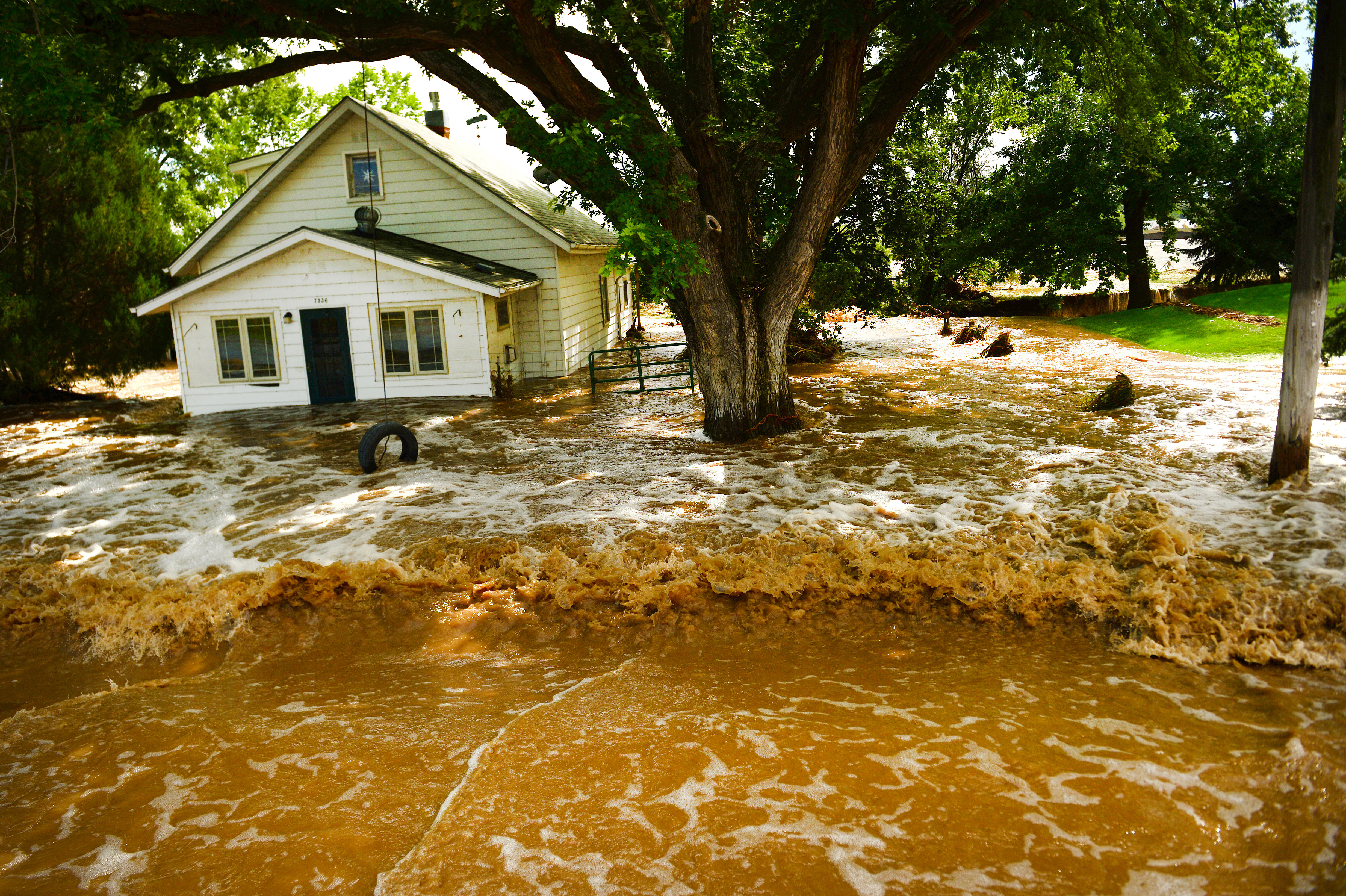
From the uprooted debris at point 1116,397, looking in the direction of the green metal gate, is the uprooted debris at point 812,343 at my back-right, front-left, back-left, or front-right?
front-right

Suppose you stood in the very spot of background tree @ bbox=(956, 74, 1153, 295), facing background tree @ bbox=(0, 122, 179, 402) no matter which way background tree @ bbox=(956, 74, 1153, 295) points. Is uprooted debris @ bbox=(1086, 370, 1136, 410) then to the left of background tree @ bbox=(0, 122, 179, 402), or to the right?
left

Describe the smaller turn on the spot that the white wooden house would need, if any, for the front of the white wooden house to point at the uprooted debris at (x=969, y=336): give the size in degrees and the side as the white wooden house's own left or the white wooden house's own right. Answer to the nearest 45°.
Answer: approximately 90° to the white wooden house's own left

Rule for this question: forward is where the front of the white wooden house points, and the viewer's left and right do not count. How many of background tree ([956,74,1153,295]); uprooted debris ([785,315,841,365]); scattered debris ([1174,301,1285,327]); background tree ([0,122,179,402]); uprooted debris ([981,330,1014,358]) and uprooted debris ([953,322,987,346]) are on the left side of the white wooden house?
5

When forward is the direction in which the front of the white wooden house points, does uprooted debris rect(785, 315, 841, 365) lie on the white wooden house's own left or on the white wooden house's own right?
on the white wooden house's own left

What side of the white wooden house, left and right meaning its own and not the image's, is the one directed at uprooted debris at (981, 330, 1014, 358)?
left

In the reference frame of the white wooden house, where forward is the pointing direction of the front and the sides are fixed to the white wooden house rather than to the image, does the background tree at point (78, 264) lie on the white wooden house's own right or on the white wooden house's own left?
on the white wooden house's own right

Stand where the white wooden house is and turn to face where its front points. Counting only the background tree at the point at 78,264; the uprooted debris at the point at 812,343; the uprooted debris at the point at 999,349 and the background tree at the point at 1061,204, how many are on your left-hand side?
3

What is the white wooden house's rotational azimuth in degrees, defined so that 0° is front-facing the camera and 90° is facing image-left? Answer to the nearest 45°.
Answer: approximately 0°

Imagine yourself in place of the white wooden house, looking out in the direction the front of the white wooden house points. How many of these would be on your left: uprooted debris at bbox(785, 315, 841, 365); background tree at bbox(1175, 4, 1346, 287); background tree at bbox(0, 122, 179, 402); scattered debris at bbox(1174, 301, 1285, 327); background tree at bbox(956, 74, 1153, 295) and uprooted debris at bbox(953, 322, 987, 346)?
5

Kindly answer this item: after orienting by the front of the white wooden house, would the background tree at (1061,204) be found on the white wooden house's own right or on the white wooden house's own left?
on the white wooden house's own left

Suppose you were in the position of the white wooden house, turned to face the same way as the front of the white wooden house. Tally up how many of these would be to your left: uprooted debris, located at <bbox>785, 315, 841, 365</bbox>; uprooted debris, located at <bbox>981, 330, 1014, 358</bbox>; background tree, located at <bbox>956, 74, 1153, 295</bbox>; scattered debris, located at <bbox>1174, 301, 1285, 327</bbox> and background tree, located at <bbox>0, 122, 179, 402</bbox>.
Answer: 4

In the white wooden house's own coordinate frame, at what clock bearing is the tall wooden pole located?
The tall wooden pole is roughly at 11 o'clock from the white wooden house.

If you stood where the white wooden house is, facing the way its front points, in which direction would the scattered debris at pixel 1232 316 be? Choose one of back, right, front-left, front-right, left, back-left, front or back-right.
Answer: left

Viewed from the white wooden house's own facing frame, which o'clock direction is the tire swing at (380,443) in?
The tire swing is roughly at 12 o'clock from the white wooden house.

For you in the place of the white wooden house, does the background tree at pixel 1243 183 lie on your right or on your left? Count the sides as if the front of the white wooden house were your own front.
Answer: on your left

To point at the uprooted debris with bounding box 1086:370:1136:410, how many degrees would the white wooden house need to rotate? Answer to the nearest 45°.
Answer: approximately 45° to its left

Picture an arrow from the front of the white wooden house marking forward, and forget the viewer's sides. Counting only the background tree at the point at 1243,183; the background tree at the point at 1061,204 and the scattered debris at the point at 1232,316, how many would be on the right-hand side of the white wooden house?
0
